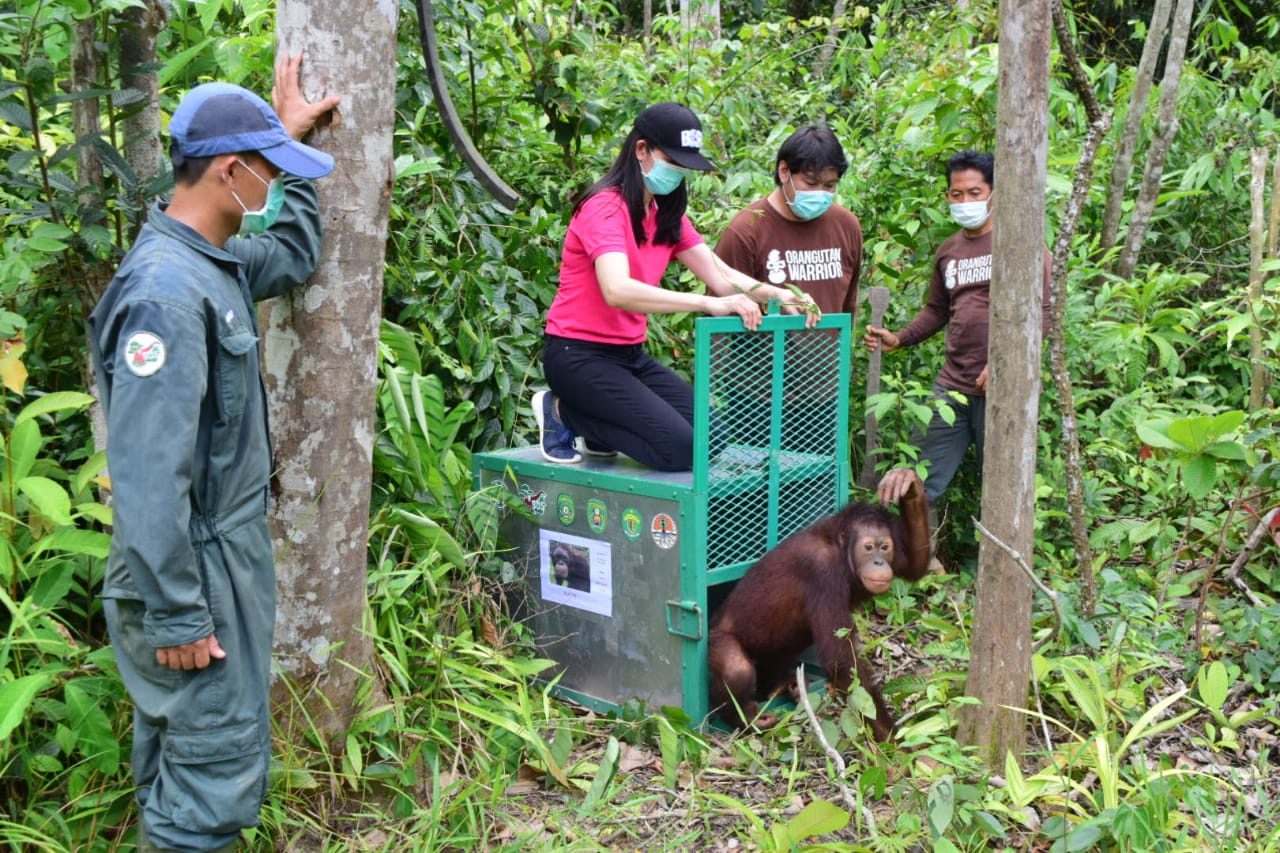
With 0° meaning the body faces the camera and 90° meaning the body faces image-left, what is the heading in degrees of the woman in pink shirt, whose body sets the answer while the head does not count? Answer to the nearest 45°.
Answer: approximately 315°

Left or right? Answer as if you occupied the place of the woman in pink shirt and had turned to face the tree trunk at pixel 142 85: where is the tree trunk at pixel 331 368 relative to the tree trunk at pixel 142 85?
left

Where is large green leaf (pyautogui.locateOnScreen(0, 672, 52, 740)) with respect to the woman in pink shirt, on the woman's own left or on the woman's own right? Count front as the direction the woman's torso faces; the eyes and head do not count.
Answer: on the woman's own right

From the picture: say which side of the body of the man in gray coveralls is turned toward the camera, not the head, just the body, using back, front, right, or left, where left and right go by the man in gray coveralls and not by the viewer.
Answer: right

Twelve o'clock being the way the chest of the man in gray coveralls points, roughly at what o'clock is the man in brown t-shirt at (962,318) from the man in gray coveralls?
The man in brown t-shirt is roughly at 11 o'clock from the man in gray coveralls.

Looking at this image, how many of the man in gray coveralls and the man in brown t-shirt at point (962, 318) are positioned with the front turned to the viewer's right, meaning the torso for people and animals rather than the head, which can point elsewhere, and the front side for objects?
1

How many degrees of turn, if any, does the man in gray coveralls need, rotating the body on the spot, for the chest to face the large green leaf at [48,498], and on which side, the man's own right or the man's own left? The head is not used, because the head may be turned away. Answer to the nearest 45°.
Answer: approximately 135° to the man's own left

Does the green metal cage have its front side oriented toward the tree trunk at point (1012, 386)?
yes
